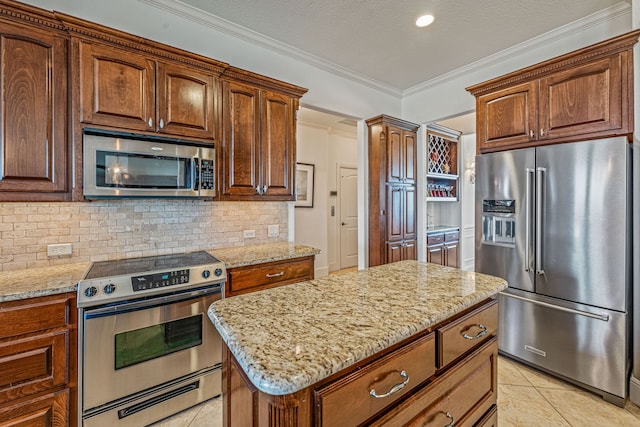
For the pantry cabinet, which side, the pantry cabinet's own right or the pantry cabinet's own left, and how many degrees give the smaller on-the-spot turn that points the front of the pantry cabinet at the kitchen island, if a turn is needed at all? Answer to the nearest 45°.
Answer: approximately 45° to the pantry cabinet's own right

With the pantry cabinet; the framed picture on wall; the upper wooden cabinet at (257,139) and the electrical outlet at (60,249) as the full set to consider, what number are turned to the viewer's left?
0

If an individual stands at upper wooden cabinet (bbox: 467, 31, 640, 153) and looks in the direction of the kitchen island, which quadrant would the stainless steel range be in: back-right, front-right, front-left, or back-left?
front-right

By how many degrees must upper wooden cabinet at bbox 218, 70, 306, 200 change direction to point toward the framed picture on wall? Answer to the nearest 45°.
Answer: approximately 135° to its left

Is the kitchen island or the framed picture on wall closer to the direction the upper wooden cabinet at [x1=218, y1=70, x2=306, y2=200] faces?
the kitchen island

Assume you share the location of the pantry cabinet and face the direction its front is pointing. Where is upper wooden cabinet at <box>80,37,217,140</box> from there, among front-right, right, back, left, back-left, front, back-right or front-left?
right

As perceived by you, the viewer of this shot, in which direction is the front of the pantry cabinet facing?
facing the viewer and to the right of the viewer

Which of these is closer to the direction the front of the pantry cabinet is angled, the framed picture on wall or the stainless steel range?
the stainless steel range

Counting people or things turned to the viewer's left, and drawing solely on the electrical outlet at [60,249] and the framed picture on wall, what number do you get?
0

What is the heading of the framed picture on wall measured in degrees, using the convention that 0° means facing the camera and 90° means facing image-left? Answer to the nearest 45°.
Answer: approximately 315°

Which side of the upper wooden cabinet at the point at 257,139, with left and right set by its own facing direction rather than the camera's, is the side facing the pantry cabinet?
left

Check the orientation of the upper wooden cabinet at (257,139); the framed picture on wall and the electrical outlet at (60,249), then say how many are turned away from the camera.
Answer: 0

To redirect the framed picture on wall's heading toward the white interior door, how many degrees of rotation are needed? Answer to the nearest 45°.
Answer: approximately 90° to its left

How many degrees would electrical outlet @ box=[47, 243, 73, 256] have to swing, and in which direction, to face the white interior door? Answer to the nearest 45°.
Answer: approximately 90° to its left

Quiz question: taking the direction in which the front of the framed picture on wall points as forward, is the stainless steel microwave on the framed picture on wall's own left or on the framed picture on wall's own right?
on the framed picture on wall's own right

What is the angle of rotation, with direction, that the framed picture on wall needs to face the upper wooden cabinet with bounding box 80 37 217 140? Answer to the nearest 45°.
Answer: approximately 45° to its right

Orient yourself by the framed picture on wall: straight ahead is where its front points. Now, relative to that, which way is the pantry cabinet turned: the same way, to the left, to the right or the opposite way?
the same way

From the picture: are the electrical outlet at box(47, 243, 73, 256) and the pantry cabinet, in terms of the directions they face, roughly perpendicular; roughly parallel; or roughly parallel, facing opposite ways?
roughly parallel

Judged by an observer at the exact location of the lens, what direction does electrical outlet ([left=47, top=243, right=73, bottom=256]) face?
facing the viewer

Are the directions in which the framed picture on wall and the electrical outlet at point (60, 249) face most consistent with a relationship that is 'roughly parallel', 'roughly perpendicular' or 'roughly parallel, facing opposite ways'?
roughly parallel
